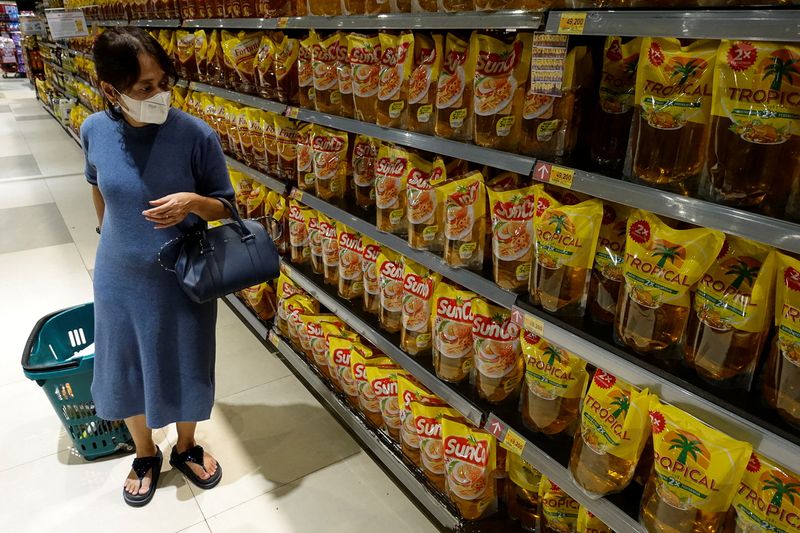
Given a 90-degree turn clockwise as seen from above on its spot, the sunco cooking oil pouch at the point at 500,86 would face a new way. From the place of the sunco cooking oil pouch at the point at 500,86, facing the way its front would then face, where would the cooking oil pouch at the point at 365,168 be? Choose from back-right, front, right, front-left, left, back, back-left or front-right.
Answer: front

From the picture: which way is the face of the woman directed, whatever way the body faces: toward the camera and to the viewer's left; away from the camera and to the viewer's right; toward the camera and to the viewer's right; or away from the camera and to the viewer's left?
toward the camera and to the viewer's right

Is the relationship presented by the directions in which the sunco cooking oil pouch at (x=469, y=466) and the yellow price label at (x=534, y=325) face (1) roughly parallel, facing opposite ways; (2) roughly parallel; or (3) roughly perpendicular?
roughly parallel

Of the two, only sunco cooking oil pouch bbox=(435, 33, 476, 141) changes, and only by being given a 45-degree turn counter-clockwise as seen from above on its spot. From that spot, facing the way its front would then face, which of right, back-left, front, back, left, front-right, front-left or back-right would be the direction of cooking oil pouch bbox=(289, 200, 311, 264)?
back-right

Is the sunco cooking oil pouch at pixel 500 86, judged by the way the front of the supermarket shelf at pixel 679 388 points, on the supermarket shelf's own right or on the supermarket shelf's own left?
on the supermarket shelf's own right

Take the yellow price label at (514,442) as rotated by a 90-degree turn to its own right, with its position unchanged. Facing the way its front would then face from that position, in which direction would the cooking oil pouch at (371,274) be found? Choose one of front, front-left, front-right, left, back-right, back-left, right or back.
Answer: front

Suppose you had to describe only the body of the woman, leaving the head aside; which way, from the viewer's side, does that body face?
toward the camera

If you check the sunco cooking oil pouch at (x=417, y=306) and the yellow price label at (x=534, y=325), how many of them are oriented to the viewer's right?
0

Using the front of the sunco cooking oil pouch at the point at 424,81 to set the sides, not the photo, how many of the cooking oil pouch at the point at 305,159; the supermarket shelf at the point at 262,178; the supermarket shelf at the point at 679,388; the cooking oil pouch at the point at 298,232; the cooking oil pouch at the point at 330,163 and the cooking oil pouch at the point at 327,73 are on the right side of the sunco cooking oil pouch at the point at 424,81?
5

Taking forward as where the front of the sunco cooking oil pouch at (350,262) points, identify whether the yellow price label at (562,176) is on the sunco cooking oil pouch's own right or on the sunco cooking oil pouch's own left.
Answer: on the sunco cooking oil pouch's own left

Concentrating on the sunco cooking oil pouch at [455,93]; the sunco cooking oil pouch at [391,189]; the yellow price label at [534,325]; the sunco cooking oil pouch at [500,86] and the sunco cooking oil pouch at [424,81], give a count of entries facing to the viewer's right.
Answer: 0

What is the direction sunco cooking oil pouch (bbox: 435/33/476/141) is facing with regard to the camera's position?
facing the viewer and to the left of the viewer

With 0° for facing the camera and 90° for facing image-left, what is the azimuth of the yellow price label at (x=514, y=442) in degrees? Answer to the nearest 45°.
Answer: approximately 45°

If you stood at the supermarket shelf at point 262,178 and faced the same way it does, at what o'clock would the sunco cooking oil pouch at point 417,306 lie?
The sunco cooking oil pouch is roughly at 10 o'clock from the supermarket shelf.

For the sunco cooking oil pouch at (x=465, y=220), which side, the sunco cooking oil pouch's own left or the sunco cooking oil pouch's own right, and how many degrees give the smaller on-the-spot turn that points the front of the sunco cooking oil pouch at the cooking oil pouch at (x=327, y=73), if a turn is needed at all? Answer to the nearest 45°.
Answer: approximately 90° to the sunco cooking oil pouch's own right
